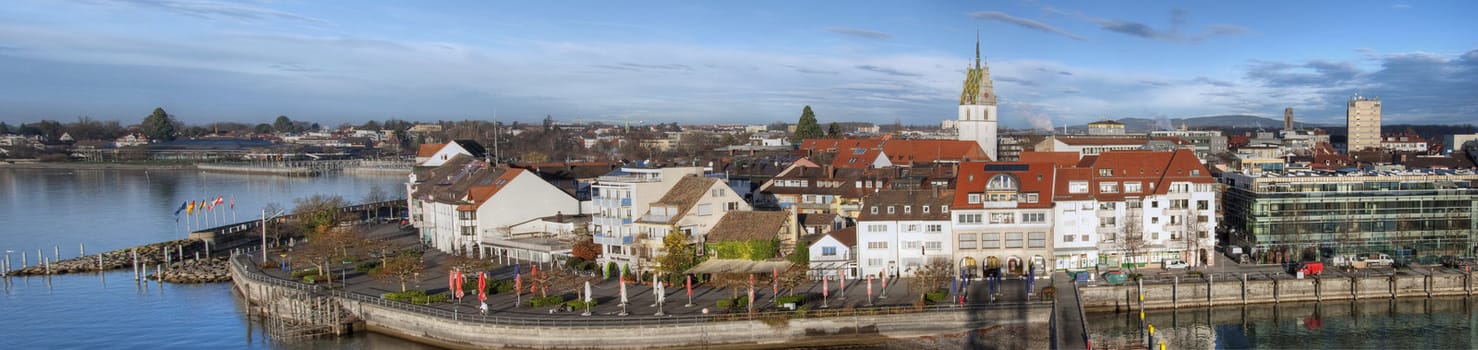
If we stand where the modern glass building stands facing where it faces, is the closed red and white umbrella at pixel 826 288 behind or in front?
in front

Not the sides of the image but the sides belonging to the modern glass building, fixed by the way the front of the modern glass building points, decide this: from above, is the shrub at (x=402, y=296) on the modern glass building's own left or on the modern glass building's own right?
on the modern glass building's own right

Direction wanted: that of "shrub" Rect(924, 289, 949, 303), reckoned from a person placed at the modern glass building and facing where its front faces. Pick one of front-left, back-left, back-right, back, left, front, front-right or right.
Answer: front-right

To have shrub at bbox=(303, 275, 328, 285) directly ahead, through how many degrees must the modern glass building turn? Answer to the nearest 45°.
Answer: approximately 45° to its right

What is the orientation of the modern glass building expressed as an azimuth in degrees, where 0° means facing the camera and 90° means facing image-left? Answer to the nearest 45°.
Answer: approximately 0°

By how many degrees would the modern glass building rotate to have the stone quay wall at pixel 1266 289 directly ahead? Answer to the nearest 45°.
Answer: approximately 45° to its right

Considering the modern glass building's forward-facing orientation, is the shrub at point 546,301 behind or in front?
in front

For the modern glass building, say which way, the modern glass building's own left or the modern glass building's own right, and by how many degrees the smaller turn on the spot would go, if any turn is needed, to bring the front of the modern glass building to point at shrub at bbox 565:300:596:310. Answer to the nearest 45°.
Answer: approximately 45° to the modern glass building's own right

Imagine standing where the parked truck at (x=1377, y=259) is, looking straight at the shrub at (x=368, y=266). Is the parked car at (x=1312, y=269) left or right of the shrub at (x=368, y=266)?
left

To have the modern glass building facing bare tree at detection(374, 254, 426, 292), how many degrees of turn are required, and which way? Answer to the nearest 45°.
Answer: approximately 45° to its right

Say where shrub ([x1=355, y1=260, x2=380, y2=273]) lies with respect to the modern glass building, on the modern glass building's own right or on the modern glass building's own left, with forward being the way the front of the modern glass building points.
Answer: on the modern glass building's own right
